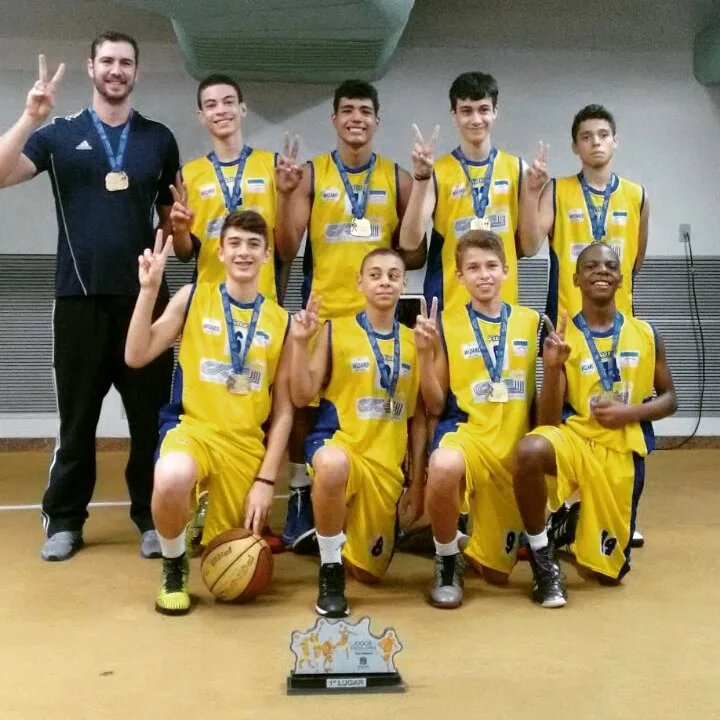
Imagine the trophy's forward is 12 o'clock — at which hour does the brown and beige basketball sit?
The brown and beige basketball is roughly at 5 o'clock from the trophy.

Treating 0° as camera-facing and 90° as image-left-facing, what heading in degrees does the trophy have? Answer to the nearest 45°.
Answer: approximately 0°
